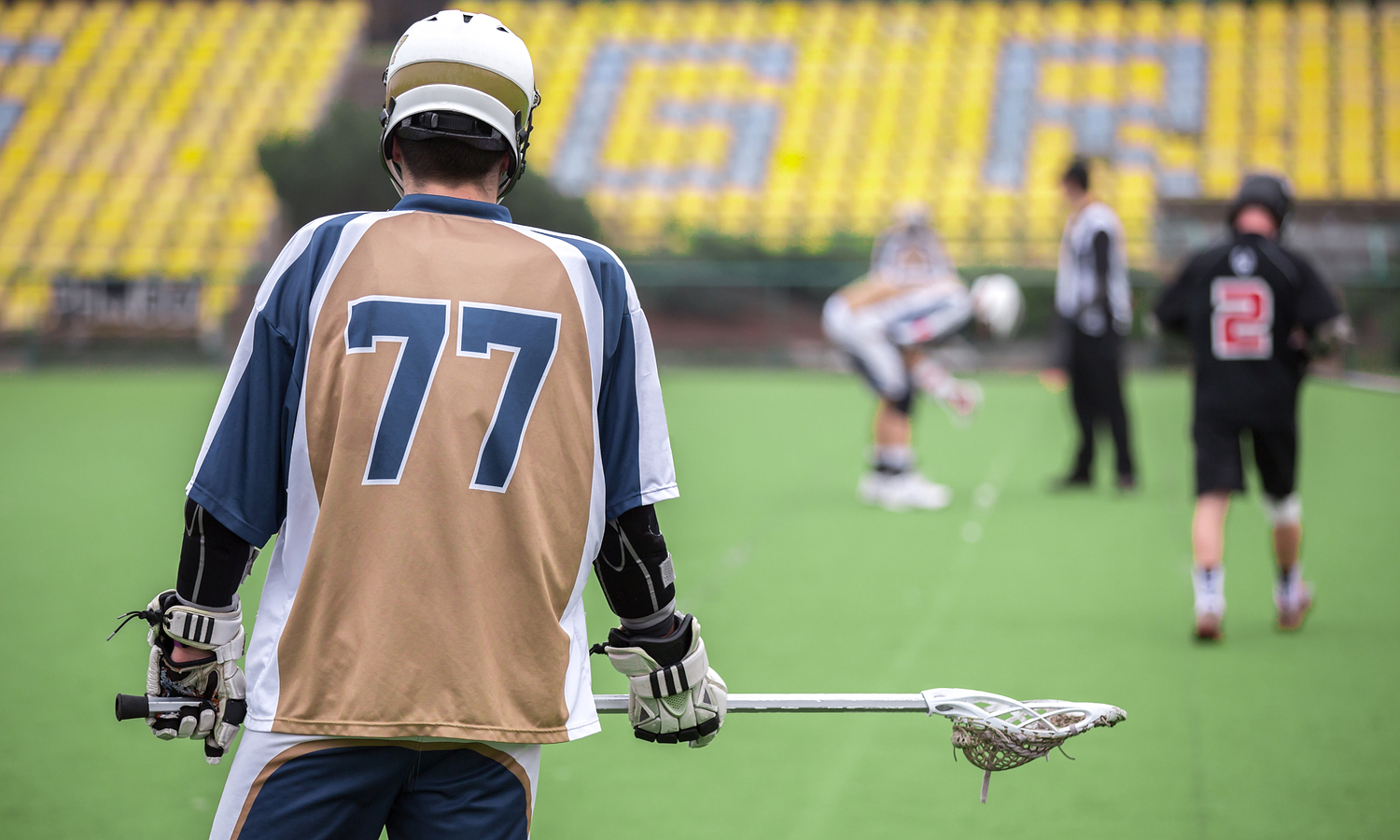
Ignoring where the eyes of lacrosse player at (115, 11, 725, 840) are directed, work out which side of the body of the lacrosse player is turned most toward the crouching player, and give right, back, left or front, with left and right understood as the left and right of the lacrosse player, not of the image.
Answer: front

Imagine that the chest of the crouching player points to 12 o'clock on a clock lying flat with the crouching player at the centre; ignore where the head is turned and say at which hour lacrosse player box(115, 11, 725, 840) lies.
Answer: The lacrosse player is roughly at 3 o'clock from the crouching player.

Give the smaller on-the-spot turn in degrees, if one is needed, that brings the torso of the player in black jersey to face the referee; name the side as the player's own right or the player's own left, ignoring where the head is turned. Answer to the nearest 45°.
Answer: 0° — they already face them

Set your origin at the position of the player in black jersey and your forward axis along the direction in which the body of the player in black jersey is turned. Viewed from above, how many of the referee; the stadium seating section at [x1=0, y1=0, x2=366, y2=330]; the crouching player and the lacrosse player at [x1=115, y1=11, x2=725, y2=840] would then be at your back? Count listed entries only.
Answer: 1

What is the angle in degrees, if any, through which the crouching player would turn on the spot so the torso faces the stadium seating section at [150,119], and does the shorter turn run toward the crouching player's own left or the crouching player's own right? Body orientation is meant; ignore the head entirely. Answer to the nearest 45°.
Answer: approximately 135° to the crouching player's own left

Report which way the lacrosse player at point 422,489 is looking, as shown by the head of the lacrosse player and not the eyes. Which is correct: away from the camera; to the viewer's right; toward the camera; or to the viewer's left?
away from the camera

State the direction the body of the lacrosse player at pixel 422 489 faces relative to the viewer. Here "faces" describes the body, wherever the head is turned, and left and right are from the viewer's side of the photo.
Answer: facing away from the viewer

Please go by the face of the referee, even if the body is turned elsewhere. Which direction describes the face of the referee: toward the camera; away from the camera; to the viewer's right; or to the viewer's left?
to the viewer's left

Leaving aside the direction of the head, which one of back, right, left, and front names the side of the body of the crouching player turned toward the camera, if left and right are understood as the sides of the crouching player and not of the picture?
right

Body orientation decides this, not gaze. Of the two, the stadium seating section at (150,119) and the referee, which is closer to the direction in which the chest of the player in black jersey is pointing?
the referee

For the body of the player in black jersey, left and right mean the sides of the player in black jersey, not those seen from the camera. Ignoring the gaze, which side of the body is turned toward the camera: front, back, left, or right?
back

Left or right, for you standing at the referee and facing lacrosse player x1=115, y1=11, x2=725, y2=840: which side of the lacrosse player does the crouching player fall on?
right

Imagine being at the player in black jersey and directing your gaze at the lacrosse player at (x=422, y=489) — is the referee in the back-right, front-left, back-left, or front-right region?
back-right

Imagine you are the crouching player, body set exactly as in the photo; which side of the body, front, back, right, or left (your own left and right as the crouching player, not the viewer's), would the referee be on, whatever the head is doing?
front

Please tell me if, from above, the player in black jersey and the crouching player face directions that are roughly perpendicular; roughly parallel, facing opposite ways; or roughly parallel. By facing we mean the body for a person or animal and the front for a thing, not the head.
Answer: roughly perpendicular
